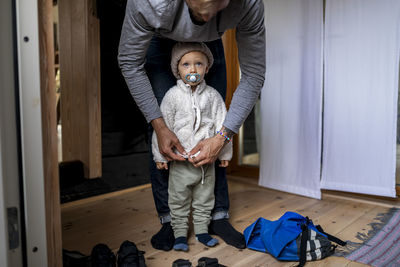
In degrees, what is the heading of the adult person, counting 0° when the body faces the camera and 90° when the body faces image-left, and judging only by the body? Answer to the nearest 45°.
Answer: approximately 0°
